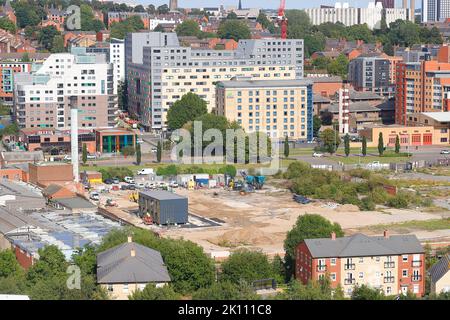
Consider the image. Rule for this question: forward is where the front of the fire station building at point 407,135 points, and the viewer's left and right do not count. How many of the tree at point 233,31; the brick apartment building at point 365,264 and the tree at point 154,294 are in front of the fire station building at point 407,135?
2

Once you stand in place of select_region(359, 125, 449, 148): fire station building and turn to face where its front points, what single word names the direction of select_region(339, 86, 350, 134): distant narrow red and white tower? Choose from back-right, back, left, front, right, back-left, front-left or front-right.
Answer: back-right

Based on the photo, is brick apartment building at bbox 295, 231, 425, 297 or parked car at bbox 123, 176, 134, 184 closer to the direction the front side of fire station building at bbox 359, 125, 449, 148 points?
the brick apartment building

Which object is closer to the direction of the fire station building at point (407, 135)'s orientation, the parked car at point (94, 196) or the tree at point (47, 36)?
the parked car

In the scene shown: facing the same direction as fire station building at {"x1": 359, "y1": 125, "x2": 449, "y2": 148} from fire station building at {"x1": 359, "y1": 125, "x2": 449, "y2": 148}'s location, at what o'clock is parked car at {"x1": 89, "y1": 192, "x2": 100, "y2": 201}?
The parked car is roughly at 1 o'clock from the fire station building.

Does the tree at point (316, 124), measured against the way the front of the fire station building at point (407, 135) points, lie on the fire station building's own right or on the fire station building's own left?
on the fire station building's own right

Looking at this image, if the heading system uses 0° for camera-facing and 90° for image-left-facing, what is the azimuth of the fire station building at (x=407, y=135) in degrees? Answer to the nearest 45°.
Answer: approximately 0°

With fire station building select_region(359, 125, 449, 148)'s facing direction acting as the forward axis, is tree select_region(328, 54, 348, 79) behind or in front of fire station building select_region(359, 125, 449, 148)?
behind

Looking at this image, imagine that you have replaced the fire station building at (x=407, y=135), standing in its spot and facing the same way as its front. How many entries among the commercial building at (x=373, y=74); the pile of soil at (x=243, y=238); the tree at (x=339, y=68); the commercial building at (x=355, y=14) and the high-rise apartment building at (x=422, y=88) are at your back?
4

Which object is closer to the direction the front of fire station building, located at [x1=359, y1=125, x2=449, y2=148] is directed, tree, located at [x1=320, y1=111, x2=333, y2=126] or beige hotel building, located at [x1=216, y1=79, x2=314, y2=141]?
the beige hotel building

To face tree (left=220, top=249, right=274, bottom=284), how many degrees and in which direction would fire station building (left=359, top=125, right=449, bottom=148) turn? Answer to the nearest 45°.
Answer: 0° — it already faces it

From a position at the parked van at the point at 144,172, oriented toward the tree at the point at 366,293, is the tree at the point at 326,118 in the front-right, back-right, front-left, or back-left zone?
back-left
